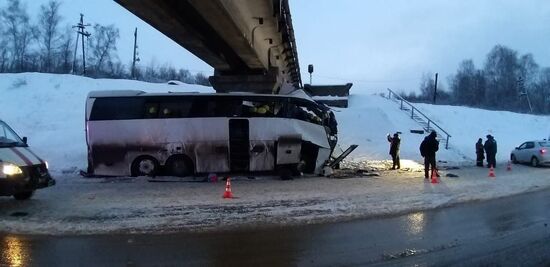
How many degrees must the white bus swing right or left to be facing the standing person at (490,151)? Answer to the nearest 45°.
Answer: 0° — it already faces them

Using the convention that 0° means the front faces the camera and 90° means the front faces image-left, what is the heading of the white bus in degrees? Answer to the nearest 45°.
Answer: approximately 270°

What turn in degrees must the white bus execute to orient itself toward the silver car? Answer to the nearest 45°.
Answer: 0° — it already faces it
